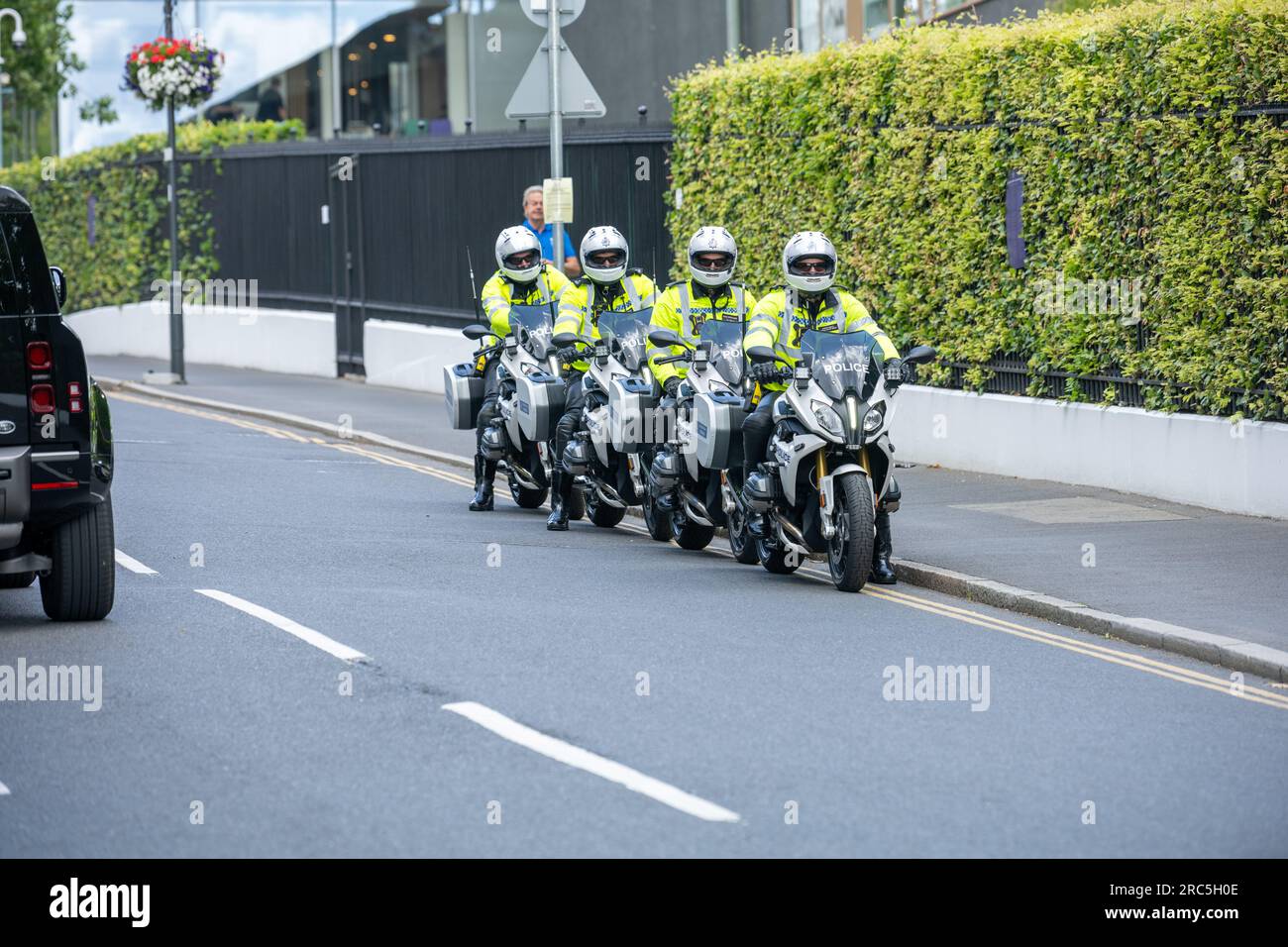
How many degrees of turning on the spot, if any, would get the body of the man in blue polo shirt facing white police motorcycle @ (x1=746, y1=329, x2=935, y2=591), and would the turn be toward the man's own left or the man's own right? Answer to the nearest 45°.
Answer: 0° — they already face it

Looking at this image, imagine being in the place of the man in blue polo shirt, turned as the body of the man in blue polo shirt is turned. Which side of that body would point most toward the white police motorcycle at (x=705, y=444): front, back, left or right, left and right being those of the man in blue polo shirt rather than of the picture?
front

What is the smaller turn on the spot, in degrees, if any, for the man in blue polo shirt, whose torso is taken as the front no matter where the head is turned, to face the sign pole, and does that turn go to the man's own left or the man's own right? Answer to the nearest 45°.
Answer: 0° — they already face it

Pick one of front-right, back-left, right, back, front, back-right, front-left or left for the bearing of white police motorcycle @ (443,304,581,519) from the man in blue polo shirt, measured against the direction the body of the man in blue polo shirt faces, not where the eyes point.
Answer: front

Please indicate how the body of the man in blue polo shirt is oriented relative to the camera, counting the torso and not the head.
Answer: toward the camera

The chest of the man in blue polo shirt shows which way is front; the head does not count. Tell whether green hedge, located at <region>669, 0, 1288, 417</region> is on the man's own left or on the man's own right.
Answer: on the man's own left

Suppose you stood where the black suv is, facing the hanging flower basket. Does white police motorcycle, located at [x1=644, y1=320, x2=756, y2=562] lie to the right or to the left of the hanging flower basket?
right

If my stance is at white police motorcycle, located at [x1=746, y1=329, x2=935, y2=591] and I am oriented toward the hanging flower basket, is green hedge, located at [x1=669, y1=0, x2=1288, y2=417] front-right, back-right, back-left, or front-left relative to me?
front-right

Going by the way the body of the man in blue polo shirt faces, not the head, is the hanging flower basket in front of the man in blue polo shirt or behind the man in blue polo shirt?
behind

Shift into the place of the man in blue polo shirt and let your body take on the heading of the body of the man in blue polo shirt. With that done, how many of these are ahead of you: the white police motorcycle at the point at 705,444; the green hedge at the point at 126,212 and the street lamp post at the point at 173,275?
1

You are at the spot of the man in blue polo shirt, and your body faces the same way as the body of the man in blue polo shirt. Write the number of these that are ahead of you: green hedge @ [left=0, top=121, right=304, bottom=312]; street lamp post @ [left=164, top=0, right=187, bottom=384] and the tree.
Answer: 0

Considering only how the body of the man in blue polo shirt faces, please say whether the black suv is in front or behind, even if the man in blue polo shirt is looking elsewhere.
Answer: in front
